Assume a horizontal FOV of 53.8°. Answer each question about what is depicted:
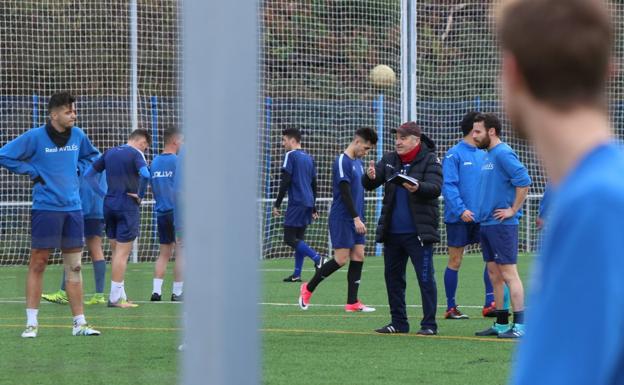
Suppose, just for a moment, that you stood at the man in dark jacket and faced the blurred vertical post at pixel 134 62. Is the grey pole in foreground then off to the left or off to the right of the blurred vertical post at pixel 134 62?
left

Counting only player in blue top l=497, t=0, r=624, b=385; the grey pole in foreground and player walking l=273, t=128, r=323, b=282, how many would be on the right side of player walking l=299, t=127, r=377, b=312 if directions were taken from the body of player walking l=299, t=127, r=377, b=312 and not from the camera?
2

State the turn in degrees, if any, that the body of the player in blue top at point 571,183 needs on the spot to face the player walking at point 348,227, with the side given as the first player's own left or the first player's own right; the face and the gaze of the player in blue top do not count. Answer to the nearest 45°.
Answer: approximately 45° to the first player's own right

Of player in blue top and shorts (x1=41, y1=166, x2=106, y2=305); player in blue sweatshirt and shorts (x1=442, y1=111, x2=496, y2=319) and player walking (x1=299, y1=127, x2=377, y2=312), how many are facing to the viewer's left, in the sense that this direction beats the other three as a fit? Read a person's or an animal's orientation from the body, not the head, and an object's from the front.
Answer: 1

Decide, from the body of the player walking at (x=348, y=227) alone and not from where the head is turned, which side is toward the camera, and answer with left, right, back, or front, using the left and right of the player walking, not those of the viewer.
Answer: right

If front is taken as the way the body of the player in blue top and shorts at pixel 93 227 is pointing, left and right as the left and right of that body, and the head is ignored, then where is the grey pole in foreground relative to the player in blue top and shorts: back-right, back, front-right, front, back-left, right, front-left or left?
left

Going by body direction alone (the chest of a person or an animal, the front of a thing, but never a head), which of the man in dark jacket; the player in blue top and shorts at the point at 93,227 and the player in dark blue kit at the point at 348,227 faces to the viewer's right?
the player in dark blue kit

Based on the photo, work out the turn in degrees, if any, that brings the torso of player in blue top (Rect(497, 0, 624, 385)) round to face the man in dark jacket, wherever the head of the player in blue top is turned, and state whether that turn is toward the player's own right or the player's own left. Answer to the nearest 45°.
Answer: approximately 45° to the player's own right
